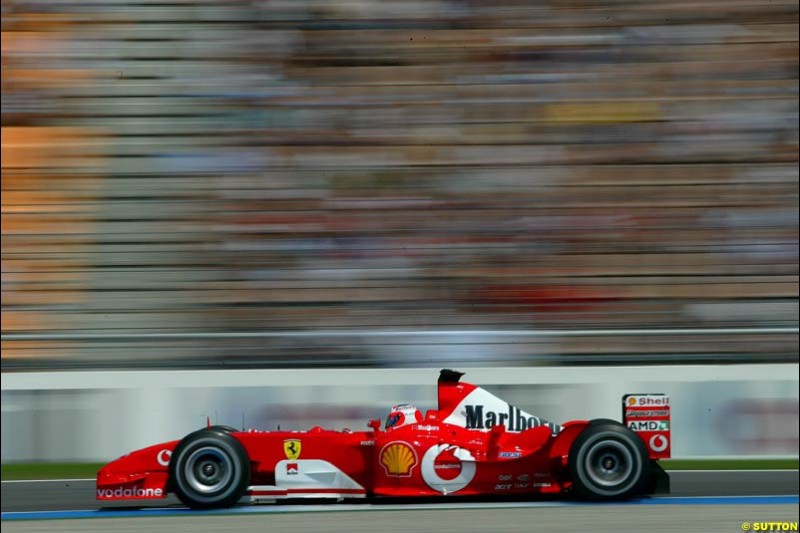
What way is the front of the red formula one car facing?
to the viewer's left
